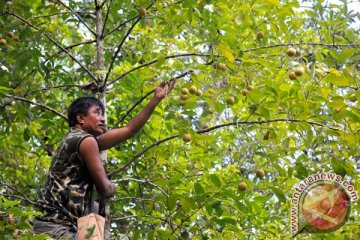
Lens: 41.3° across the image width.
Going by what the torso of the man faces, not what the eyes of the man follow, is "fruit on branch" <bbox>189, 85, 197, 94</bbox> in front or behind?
in front

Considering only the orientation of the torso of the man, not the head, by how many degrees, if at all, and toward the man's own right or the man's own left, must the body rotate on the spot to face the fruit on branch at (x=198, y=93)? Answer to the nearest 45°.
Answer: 0° — they already face it

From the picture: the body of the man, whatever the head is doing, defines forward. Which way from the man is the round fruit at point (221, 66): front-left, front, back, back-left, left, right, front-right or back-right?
front

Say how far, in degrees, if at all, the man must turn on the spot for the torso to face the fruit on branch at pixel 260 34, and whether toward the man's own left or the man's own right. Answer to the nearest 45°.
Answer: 0° — they already face it

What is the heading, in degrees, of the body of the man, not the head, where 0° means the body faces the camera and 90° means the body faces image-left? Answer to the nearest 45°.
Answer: approximately 270°

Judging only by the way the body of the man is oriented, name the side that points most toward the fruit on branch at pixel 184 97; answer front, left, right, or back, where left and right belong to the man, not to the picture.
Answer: front
